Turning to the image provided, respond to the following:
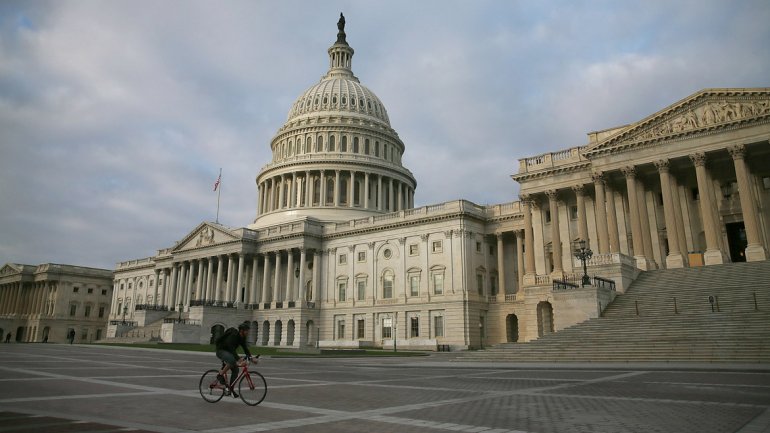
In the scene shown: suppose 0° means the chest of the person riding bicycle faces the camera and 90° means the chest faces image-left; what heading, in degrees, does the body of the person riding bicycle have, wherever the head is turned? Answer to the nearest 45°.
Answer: approximately 270°
